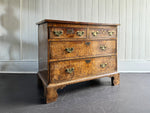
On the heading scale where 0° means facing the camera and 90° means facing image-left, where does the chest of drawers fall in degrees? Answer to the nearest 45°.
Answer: approximately 315°
